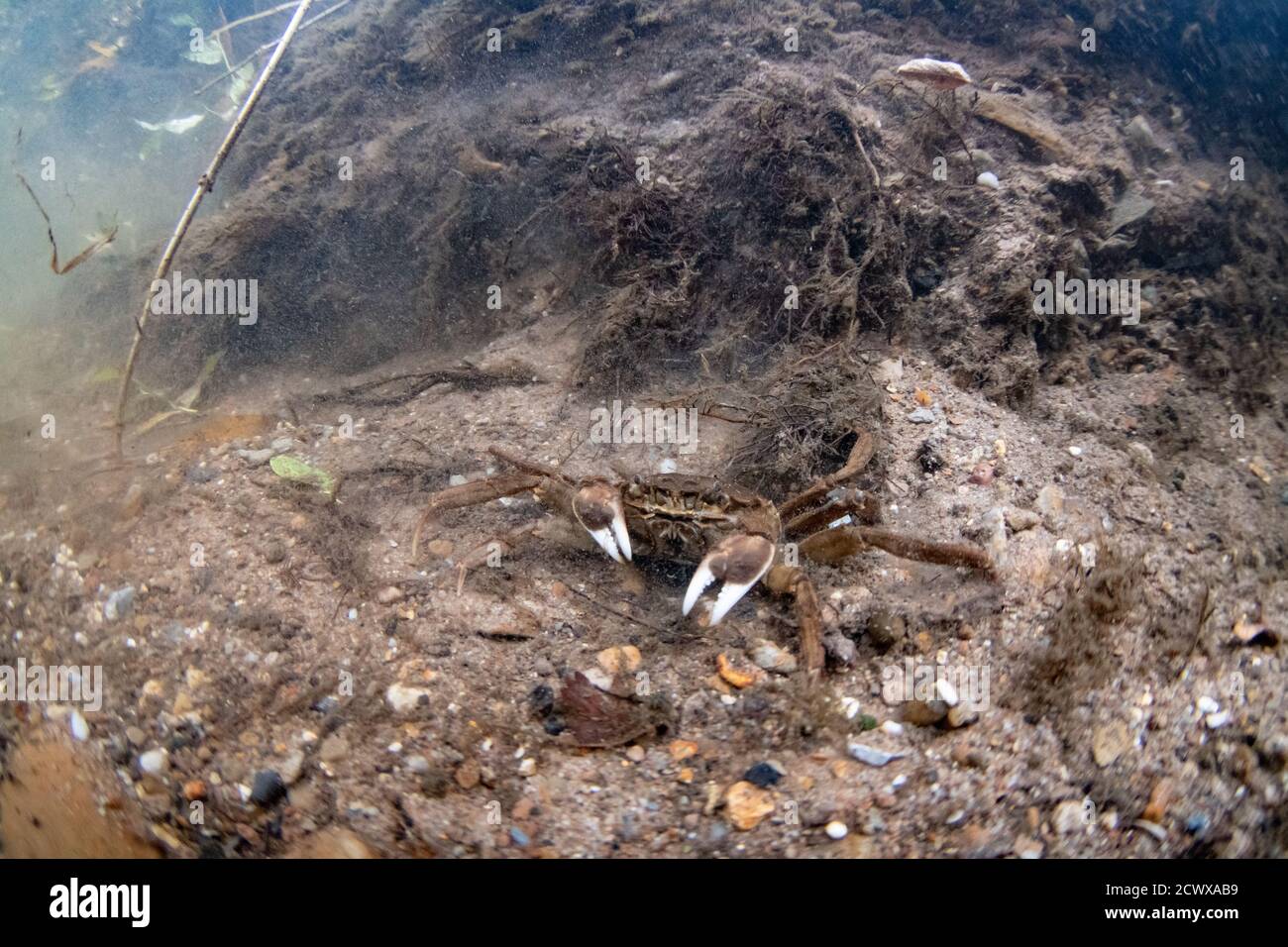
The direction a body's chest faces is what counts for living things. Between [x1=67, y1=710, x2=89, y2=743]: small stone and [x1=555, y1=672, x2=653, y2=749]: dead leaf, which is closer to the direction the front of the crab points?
the dead leaf

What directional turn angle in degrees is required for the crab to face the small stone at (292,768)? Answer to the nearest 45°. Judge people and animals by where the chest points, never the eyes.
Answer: approximately 45° to its right

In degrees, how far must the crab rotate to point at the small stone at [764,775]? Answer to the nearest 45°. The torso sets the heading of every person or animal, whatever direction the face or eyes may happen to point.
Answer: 0° — it already faces it

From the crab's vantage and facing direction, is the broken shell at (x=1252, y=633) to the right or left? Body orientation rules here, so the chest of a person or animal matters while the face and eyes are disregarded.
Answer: on its left

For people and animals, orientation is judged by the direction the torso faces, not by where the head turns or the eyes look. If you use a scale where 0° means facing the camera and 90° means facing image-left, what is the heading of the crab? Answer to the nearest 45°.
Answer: approximately 0°

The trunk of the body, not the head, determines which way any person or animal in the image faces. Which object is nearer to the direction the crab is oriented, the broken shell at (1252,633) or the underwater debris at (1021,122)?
the broken shell

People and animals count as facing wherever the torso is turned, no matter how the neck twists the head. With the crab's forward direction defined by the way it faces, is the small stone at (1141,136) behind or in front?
behind
